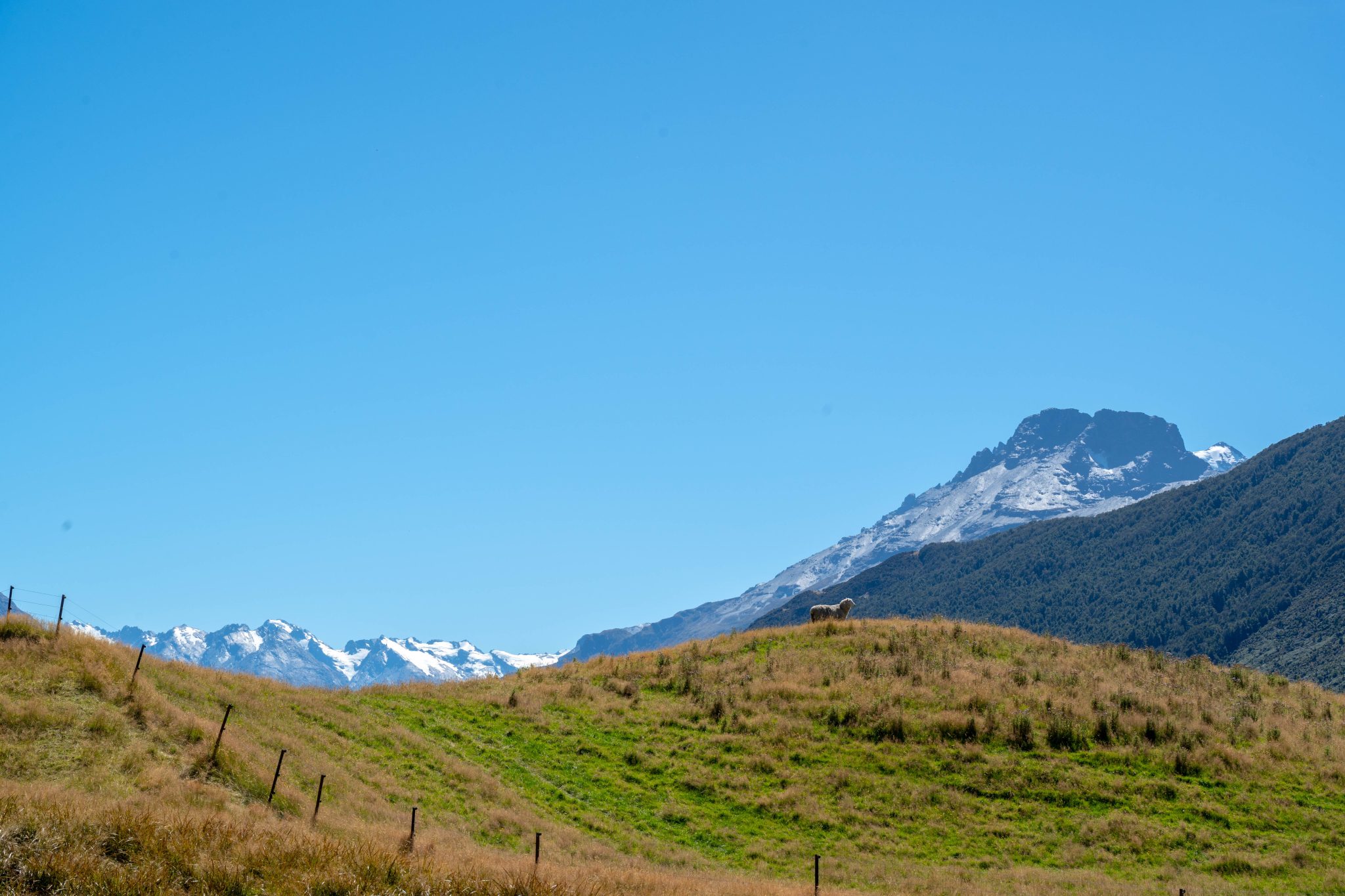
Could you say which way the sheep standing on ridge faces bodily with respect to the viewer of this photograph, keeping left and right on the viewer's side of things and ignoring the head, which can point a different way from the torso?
facing to the right of the viewer

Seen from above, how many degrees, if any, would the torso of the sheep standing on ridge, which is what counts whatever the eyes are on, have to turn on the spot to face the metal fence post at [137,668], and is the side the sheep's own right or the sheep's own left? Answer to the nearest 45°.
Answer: approximately 135° to the sheep's own right
